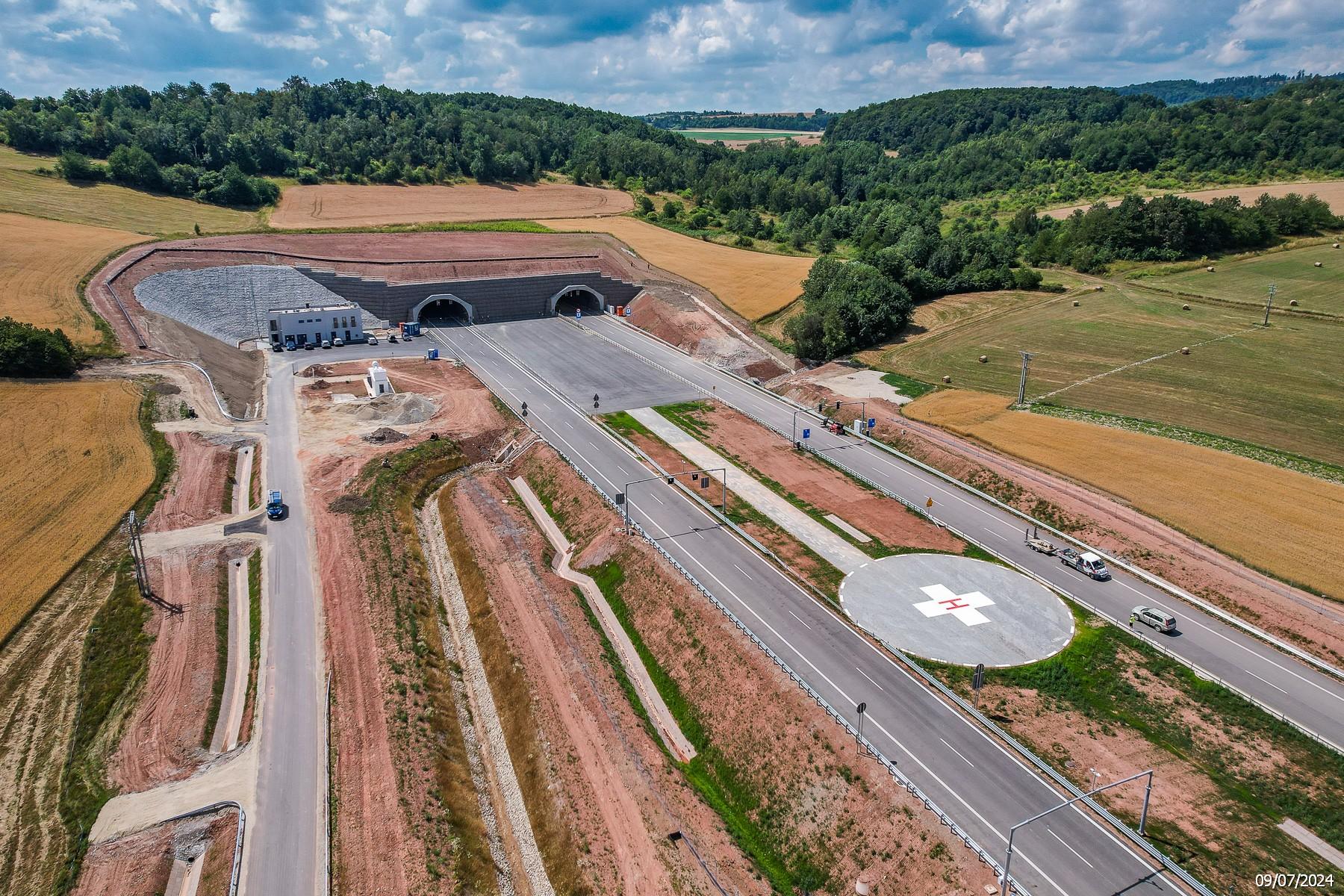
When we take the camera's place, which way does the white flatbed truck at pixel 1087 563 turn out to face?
facing the viewer and to the right of the viewer

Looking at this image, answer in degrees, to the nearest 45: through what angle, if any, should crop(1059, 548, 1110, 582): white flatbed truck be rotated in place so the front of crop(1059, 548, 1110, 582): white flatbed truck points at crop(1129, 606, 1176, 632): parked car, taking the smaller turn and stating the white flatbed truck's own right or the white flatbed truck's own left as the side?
0° — it already faces it

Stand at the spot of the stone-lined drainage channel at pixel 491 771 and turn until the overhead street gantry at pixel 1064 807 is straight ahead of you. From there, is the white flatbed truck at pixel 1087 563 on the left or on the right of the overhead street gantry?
left

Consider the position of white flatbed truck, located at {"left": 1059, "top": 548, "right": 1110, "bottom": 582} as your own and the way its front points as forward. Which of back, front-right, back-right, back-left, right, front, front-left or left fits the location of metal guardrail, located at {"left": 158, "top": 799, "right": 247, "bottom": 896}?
right

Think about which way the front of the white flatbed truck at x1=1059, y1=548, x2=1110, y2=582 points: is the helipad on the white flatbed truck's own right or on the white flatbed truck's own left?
on the white flatbed truck's own right

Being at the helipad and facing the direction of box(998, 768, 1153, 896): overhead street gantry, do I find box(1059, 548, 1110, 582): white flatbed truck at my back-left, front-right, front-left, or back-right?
back-left

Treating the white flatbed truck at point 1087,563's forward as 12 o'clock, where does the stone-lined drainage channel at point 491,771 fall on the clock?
The stone-lined drainage channel is roughly at 3 o'clock from the white flatbed truck.

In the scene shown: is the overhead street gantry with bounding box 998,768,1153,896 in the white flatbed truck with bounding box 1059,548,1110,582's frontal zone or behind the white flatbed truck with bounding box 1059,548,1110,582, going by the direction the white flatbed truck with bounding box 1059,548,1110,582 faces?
frontal zone

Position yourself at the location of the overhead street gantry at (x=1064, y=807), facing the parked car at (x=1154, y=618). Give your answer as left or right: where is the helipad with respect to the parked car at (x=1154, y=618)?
left

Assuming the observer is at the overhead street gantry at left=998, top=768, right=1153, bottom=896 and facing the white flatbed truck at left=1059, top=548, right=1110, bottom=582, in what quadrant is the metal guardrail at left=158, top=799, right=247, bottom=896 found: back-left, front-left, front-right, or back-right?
back-left

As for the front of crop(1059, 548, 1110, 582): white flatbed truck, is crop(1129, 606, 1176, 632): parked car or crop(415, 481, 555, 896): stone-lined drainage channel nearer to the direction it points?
the parked car

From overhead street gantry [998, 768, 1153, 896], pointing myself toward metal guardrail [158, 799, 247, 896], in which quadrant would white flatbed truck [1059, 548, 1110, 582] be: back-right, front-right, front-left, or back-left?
back-right
